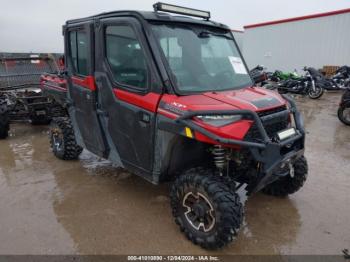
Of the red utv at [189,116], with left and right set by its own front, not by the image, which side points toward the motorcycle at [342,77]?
left

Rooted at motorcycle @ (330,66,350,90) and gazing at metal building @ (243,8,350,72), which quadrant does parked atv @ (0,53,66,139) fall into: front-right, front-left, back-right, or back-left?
back-left

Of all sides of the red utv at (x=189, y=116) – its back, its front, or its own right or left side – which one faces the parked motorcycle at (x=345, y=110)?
left

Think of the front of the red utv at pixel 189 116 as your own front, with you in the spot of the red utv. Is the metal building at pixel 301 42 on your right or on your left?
on your left

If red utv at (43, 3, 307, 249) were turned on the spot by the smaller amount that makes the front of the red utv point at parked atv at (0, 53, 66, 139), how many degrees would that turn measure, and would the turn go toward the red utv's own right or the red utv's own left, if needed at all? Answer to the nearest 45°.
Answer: approximately 180°

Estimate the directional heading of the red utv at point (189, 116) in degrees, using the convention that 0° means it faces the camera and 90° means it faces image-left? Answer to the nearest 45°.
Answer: approximately 315°

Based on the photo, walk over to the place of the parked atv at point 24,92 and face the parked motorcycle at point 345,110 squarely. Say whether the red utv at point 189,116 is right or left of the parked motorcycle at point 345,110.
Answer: right
